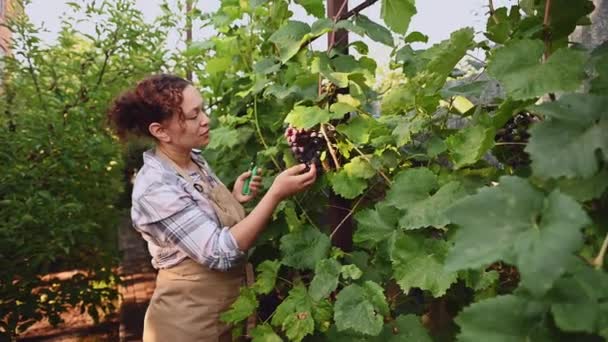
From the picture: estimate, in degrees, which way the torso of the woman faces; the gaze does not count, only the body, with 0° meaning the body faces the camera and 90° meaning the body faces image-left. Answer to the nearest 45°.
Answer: approximately 270°
